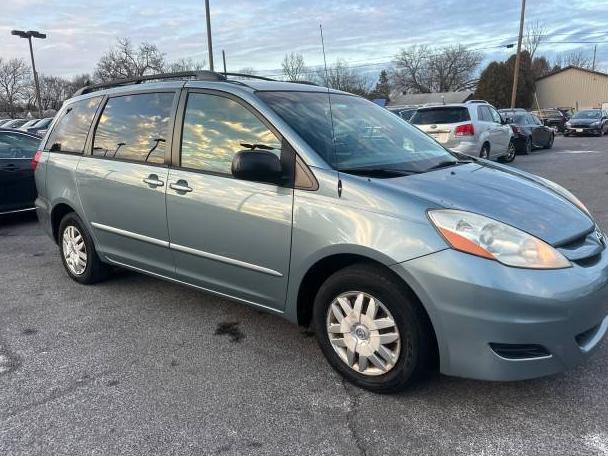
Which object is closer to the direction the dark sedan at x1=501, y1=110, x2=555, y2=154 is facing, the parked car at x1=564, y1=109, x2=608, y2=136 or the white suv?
the parked car

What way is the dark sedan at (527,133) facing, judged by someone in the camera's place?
facing away from the viewer and to the right of the viewer

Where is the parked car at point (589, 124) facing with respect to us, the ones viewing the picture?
facing the viewer and to the left of the viewer

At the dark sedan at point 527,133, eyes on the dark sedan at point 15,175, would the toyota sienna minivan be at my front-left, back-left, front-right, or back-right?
front-left

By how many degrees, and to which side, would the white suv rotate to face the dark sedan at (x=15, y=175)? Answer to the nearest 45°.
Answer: approximately 180°

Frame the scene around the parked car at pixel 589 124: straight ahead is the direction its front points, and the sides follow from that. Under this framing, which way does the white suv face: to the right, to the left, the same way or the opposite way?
the opposite way

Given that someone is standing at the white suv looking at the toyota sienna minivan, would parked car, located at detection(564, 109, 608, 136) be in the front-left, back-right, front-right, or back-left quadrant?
back-left

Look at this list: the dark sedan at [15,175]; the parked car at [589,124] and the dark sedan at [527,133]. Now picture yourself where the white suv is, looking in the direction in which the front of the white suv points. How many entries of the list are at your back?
1

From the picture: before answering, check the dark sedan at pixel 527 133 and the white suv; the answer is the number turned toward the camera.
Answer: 0

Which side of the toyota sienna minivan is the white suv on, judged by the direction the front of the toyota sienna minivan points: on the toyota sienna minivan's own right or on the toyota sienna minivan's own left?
on the toyota sienna minivan's own left

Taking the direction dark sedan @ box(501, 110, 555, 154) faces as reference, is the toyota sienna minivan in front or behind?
behind

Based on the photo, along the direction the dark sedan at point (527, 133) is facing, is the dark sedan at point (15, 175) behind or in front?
behind

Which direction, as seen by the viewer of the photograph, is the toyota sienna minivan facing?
facing the viewer and to the right of the viewer

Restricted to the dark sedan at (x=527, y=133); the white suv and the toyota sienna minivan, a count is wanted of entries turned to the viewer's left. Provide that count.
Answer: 0

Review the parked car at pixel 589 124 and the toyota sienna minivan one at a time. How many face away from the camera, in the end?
0

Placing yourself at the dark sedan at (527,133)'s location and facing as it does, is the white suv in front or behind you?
behind

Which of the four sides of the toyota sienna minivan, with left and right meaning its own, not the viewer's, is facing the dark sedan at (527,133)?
left

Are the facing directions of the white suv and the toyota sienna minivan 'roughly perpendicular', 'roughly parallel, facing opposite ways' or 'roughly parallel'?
roughly perpendicular

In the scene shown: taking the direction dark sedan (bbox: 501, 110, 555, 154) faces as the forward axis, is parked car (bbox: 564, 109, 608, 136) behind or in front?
in front

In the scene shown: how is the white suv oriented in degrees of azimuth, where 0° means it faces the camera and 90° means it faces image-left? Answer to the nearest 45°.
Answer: approximately 225°

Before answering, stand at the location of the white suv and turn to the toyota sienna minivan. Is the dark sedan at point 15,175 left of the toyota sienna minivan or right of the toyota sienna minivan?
right
